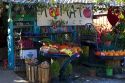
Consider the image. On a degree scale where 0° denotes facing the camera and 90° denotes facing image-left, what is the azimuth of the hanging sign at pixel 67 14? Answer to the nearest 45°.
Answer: approximately 0°

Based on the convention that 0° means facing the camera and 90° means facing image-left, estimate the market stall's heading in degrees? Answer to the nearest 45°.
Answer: approximately 0°

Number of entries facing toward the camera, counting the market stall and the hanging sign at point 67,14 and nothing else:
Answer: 2
